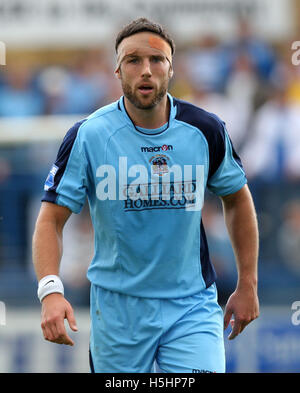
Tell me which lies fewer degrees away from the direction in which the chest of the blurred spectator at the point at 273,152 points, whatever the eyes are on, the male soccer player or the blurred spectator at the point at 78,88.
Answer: the male soccer player

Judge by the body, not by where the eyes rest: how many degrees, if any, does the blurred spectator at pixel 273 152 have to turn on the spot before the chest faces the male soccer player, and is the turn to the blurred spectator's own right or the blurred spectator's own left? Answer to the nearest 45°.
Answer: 0° — they already face them

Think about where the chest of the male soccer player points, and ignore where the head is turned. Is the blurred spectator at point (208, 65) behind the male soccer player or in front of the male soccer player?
behind

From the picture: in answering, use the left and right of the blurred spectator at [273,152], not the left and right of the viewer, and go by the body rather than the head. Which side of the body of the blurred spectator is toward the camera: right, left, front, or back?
front

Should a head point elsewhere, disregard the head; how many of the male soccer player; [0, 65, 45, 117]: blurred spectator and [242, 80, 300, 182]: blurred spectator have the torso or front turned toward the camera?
3

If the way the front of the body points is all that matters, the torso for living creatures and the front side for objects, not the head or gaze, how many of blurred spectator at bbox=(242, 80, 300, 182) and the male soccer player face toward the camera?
2

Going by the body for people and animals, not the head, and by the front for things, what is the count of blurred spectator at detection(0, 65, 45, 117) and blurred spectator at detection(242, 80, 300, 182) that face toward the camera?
2

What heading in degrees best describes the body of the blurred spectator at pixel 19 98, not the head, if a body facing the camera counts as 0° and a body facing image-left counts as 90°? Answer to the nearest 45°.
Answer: approximately 0°

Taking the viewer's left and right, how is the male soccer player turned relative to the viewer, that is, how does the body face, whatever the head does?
facing the viewer

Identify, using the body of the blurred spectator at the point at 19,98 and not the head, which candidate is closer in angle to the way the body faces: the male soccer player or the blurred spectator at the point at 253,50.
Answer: the male soccer player

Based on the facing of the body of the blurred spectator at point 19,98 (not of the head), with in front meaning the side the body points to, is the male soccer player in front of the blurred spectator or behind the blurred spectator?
in front

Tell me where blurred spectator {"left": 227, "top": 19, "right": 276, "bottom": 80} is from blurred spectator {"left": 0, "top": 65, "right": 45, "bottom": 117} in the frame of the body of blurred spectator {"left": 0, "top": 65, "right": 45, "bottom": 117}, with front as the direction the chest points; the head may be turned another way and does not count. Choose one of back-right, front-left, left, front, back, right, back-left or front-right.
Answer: left

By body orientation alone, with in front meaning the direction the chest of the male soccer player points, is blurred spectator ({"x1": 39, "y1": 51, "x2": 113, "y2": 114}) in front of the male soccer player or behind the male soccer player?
behind
